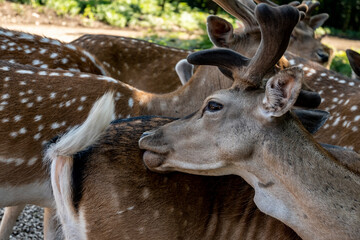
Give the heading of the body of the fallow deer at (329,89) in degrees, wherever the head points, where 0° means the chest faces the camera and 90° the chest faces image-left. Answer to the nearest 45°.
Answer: approximately 90°

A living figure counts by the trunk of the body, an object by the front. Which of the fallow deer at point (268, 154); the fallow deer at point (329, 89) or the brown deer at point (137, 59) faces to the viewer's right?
the brown deer

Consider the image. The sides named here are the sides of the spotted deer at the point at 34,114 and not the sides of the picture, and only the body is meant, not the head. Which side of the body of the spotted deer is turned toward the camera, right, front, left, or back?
right

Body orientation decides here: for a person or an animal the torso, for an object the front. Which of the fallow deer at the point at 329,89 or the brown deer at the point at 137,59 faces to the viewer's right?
the brown deer

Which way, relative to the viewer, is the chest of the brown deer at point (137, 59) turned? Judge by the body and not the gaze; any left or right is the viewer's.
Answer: facing to the right of the viewer

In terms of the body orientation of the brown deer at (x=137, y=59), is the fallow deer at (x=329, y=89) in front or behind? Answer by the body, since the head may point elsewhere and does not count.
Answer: in front

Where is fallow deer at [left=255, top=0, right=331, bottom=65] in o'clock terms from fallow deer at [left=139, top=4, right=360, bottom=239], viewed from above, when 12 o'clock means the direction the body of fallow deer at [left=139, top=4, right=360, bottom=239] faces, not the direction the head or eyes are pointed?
fallow deer at [left=255, top=0, right=331, bottom=65] is roughly at 3 o'clock from fallow deer at [left=139, top=4, right=360, bottom=239].

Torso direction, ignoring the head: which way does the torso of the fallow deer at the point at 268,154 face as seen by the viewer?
to the viewer's left
